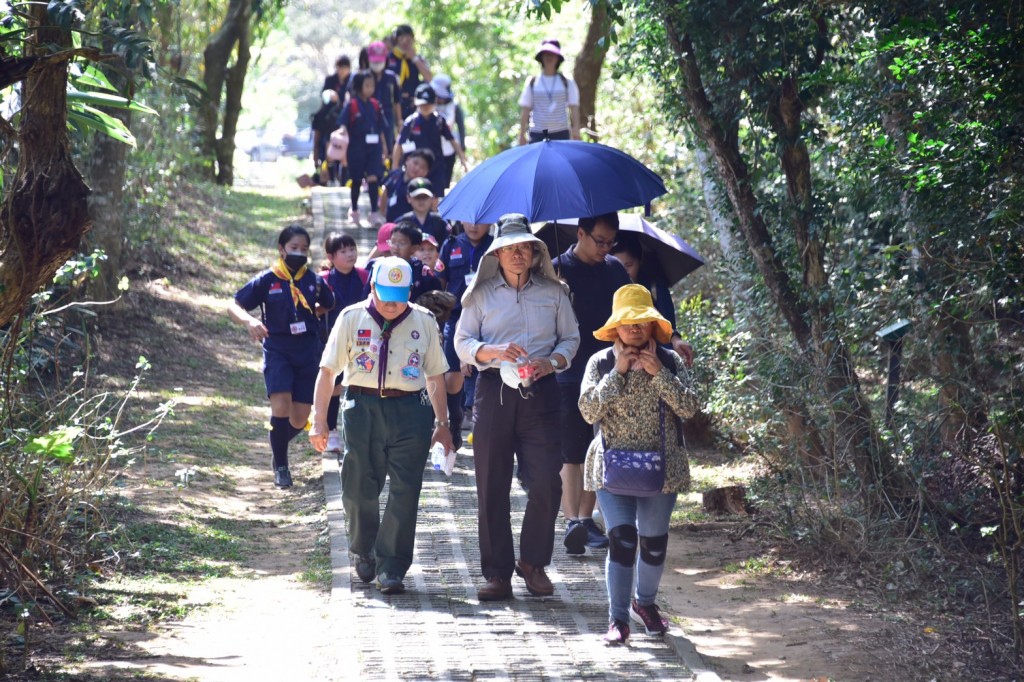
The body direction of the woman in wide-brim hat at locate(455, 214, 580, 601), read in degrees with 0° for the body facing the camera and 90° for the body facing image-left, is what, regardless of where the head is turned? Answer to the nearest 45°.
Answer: approximately 0°

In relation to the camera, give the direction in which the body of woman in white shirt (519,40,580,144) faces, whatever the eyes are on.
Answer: toward the camera

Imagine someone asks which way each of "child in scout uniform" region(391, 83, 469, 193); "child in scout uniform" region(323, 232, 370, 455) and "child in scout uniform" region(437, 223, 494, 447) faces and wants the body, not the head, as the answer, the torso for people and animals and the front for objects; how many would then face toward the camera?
3

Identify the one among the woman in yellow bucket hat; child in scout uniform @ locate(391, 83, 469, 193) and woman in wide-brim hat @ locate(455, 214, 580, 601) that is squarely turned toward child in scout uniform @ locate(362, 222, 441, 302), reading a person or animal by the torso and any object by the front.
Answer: child in scout uniform @ locate(391, 83, 469, 193)

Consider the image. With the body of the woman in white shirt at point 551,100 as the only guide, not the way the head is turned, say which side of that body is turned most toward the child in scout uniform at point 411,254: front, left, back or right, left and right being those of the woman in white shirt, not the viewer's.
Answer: front

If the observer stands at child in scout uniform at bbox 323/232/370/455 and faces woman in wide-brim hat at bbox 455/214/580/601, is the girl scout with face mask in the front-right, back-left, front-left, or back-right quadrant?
front-right

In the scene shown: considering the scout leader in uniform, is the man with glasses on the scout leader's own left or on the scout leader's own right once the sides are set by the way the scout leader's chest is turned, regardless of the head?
on the scout leader's own left

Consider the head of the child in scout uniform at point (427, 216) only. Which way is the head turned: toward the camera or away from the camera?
toward the camera

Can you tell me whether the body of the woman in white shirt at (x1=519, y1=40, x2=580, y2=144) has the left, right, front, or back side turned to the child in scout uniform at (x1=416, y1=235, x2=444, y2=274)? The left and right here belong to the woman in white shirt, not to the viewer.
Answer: front

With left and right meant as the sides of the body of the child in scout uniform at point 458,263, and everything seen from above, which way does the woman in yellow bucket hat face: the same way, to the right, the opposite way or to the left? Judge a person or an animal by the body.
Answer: the same way

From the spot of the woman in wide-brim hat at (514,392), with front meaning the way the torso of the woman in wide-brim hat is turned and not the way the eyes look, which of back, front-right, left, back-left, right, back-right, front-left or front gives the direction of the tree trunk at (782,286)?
back-left

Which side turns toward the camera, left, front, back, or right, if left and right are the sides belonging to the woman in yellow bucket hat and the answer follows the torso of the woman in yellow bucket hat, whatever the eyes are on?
front

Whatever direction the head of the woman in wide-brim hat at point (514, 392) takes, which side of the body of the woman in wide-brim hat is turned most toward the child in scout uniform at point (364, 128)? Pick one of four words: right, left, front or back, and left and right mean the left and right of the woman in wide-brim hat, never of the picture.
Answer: back

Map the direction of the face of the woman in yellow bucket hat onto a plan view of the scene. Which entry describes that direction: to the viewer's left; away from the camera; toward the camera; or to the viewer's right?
toward the camera

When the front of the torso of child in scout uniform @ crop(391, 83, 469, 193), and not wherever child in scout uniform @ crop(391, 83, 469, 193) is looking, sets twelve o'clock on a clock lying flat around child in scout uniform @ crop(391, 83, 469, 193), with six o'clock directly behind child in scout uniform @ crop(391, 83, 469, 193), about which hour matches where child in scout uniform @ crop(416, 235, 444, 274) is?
child in scout uniform @ crop(416, 235, 444, 274) is roughly at 12 o'clock from child in scout uniform @ crop(391, 83, 469, 193).

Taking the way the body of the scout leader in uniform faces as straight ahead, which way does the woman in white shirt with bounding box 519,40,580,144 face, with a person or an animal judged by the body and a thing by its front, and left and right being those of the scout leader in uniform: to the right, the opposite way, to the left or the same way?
the same way

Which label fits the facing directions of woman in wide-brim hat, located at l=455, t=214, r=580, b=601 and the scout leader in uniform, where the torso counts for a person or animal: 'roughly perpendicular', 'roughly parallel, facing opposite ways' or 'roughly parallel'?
roughly parallel

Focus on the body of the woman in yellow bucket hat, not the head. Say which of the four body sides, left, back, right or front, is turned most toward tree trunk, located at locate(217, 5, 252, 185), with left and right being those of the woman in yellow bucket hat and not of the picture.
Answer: back

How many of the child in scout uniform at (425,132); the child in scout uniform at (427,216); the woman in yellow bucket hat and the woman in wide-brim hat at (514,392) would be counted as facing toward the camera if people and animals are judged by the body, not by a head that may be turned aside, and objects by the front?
4
